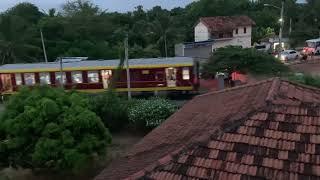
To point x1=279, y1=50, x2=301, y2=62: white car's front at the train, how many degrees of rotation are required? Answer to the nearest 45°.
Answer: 0° — it already faces it

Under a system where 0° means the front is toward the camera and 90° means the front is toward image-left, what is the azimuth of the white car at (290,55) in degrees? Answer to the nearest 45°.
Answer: approximately 45°

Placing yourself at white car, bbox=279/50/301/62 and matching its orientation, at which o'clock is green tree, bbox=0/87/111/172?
The green tree is roughly at 11 o'clock from the white car.

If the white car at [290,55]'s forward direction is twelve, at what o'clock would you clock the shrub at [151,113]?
The shrub is roughly at 11 o'clock from the white car.

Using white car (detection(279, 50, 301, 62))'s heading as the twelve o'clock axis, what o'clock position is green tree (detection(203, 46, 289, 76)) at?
The green tree is roughly at 11 o'clock from the white car.
